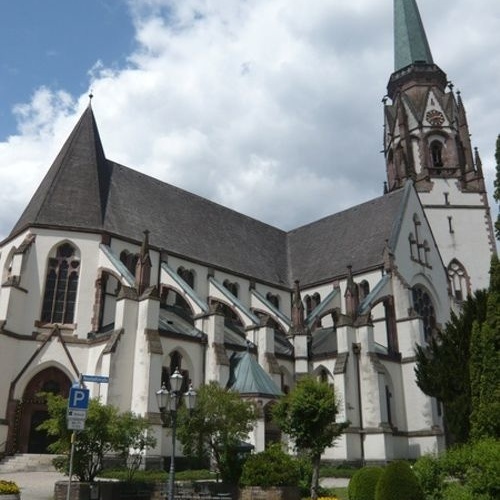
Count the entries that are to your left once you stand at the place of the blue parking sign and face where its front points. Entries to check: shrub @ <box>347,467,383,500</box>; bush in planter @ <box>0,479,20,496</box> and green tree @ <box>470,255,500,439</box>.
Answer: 2

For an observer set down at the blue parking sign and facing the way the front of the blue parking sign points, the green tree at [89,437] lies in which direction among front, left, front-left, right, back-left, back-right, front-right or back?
back

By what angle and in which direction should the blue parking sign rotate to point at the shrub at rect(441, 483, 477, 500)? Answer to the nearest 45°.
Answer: approximately 90° to its left

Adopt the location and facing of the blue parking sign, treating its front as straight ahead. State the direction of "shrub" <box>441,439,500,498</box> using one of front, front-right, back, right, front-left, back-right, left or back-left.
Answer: left

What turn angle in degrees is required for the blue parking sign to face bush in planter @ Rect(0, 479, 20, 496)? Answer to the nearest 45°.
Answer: approximately 135° to its right

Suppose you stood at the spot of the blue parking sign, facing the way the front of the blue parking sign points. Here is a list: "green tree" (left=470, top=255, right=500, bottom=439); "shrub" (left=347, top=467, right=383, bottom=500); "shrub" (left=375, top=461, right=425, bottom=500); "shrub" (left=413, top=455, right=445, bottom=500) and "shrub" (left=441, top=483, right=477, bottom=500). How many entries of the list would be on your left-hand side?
5

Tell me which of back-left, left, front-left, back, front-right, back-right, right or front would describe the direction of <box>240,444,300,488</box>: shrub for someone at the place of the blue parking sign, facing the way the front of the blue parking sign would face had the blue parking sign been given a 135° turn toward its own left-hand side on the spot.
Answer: front

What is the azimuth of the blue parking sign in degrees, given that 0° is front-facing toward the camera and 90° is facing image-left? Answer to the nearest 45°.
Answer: approximately 0°

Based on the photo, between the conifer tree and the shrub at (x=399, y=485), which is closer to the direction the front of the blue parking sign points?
the shrub

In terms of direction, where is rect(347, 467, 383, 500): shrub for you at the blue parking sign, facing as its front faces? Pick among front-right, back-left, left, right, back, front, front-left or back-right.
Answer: left

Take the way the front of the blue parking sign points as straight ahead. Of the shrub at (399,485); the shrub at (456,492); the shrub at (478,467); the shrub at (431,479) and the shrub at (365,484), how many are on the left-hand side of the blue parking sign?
5

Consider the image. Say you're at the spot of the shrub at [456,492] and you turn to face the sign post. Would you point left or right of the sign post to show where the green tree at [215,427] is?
right

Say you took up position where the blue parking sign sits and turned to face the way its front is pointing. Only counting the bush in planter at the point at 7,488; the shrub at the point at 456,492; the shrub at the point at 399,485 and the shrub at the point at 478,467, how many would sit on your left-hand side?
3

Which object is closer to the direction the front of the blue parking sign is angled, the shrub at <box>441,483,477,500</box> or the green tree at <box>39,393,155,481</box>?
the shrub

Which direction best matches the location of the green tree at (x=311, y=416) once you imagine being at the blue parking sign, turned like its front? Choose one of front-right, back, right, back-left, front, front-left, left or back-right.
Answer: back-left

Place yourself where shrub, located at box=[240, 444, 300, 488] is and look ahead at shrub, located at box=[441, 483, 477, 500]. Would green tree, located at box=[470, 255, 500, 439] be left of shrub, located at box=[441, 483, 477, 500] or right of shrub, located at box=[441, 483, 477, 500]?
left
